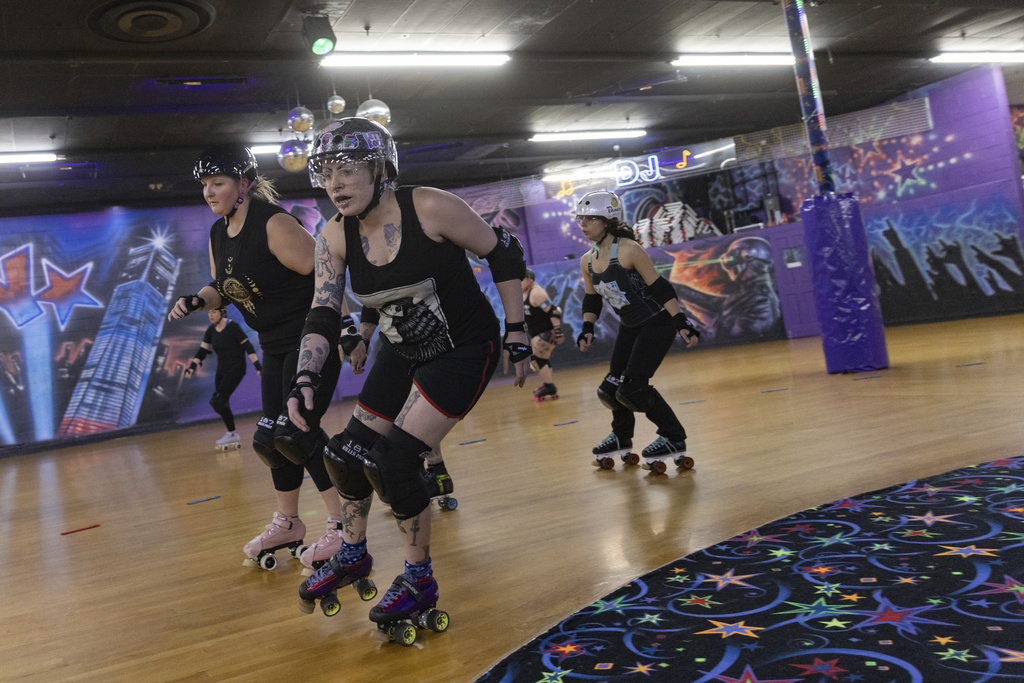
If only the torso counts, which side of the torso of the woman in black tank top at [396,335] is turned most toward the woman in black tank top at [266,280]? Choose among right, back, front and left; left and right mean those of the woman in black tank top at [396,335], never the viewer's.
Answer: right

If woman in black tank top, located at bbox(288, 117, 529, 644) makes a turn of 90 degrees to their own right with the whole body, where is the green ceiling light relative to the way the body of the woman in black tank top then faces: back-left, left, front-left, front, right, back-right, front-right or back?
front-right

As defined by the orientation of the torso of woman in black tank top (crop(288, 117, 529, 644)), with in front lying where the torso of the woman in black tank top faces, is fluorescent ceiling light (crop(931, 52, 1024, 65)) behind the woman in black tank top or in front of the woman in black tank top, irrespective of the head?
behind

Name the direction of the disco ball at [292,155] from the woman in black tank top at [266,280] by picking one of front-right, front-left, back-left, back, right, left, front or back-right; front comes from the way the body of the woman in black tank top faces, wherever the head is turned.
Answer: back-right

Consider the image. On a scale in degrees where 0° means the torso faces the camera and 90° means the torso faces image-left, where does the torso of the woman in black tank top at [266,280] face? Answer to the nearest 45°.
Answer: approximately 45°

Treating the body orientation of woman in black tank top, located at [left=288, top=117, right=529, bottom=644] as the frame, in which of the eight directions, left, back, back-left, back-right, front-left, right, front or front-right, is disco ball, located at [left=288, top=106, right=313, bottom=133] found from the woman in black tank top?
back-right

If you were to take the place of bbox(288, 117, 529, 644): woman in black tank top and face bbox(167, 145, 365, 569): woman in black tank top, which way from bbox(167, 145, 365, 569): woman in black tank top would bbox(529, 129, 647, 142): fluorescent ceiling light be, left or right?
right

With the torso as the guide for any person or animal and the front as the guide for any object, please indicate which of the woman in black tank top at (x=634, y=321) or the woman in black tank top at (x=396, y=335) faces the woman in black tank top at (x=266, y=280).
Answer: the woman in black tank top at (x=634, y=321)

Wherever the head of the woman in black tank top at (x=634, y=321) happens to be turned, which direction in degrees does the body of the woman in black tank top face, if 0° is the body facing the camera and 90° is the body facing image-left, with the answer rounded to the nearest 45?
approximately 45°

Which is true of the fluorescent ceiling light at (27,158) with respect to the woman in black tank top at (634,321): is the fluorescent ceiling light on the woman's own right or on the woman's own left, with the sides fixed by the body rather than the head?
on the woman's own right
